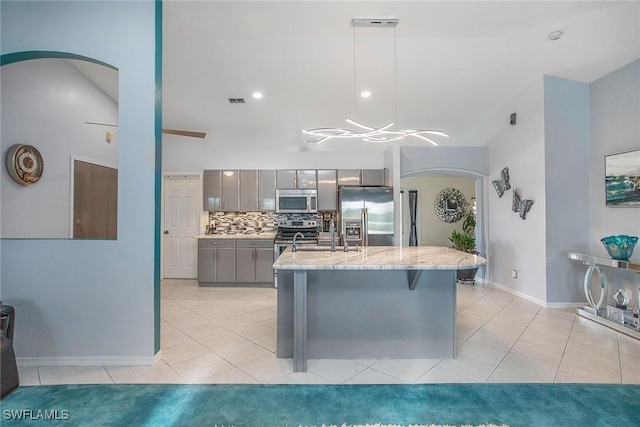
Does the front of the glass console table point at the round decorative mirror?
no

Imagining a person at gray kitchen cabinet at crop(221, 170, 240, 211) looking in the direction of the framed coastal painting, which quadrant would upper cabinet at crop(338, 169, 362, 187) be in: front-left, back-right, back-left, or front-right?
front-left

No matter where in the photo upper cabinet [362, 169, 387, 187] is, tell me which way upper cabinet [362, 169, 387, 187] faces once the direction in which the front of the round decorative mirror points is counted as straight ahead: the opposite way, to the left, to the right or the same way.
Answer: the same way

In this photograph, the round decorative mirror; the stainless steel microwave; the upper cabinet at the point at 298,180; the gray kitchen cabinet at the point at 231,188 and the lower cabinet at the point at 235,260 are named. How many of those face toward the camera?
5

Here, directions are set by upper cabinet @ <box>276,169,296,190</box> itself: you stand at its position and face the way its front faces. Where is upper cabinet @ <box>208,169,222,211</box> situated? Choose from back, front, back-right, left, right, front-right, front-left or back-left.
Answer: right

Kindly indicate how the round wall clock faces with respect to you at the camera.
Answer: facing the viewer and to the right of the viewer

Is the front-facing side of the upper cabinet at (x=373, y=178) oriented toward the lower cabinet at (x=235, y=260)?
no

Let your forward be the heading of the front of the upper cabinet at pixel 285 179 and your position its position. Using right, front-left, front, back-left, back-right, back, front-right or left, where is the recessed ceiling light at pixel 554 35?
front-left

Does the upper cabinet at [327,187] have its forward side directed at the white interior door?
no

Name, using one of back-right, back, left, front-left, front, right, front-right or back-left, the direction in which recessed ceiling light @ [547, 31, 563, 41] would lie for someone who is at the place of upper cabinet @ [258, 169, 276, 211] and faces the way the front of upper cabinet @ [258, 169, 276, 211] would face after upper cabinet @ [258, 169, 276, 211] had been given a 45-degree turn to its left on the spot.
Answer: front

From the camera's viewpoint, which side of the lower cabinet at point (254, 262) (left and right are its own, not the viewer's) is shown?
front

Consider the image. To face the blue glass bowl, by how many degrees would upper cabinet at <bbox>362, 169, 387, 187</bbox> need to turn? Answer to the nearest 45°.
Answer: approximately 45° to its left

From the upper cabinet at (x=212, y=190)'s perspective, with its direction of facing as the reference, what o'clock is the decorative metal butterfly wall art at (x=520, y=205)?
The decorative metal butterfly wall art is roughly at 10 o'clock from the upper cabinet.

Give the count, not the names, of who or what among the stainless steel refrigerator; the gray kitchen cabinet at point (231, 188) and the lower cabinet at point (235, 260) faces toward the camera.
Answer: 3

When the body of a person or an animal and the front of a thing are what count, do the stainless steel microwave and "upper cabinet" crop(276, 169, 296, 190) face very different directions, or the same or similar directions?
same or similar directions

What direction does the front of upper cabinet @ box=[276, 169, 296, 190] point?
toward the camera

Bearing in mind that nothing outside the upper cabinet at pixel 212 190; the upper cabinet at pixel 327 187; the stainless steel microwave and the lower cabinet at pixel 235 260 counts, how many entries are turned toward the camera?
4
